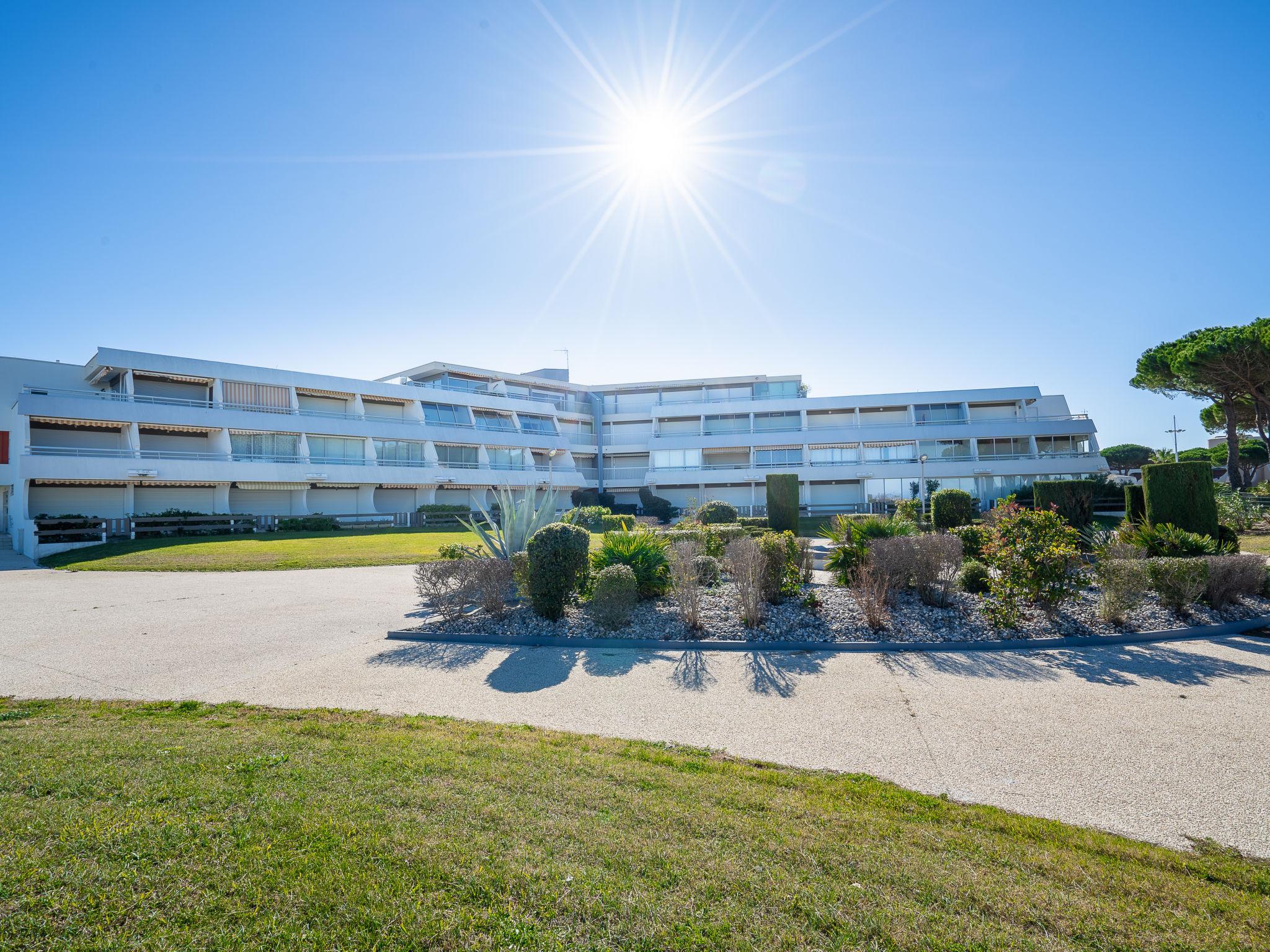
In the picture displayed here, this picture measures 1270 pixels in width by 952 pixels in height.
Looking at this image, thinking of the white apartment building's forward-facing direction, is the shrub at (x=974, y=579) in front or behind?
in front

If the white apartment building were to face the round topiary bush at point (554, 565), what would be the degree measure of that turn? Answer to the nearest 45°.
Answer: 0° — it already faces it

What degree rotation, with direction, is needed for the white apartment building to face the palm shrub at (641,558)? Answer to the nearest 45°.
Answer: approximately 45° to its left

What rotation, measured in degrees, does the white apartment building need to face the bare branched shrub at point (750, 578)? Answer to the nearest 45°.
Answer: approximately 45° to its left

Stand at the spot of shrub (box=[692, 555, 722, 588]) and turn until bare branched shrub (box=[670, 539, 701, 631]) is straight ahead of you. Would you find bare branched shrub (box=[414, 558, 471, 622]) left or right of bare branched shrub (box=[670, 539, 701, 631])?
right

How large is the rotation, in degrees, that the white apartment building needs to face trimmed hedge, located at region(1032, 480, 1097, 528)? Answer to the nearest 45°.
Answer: approximately 45° to its left

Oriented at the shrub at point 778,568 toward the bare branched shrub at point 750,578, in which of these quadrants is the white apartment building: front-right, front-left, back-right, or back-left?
back-right

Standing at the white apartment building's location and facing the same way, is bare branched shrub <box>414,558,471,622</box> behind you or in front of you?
in front

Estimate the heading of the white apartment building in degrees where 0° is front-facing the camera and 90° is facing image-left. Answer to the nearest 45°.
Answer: approximately 0°

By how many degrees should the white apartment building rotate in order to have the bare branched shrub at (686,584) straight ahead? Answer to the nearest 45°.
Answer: approximately 45° to its left

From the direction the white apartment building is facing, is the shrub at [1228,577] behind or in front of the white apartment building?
in front

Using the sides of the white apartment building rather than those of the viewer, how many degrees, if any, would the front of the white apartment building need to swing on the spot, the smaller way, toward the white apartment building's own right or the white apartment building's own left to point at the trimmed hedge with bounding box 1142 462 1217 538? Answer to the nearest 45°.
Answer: approximately 45° to the white apartment building's own left

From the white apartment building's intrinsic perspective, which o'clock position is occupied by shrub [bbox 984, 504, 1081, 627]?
The shrub is roughly at 11 o'clock from the white apartment building.

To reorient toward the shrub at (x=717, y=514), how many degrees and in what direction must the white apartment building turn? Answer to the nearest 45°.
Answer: approximately 45° to its left

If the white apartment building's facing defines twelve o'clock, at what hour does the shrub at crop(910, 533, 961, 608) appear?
The shrub is roughly at 11 o'clock from the white apartment building.

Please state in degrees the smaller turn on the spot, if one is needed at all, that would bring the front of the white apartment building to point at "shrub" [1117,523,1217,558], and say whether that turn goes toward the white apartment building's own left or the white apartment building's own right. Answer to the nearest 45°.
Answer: approximately 45° to the white apartment building's own left
